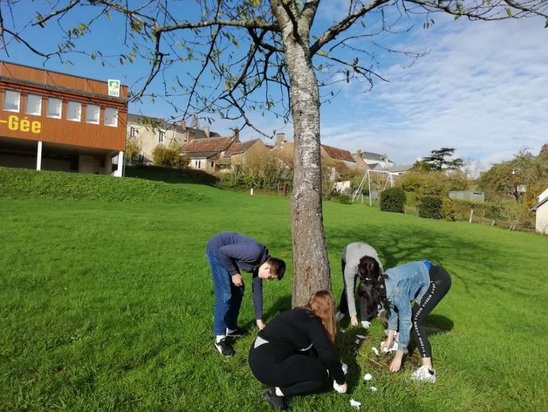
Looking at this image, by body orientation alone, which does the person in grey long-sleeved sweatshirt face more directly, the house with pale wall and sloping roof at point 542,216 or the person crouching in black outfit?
the person crouching in black outfit

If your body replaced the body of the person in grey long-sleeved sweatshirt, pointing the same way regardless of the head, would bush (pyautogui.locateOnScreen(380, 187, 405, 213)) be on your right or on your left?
on your left

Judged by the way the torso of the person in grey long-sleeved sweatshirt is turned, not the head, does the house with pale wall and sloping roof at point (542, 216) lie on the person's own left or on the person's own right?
on the person's own left

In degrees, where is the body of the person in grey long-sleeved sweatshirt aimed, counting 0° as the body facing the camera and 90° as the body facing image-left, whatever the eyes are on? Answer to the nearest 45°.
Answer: approximately 315°

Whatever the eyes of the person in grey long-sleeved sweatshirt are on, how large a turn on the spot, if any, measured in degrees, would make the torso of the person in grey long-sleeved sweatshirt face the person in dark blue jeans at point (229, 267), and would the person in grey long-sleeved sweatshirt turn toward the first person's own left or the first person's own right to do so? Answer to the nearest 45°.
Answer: approximately 90° to the first person's own right

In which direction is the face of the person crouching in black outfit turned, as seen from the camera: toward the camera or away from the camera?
away from the camera

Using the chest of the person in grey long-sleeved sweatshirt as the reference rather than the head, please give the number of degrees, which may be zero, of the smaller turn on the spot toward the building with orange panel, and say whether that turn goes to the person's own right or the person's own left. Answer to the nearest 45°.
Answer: approximately 180°

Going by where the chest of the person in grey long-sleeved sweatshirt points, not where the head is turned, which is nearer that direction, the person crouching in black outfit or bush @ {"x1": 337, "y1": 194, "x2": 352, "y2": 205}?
the person crouching in black outfit

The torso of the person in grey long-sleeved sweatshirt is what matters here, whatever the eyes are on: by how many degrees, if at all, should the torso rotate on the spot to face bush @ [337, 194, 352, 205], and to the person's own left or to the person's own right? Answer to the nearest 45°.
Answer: approximately 135° to the person's own left
